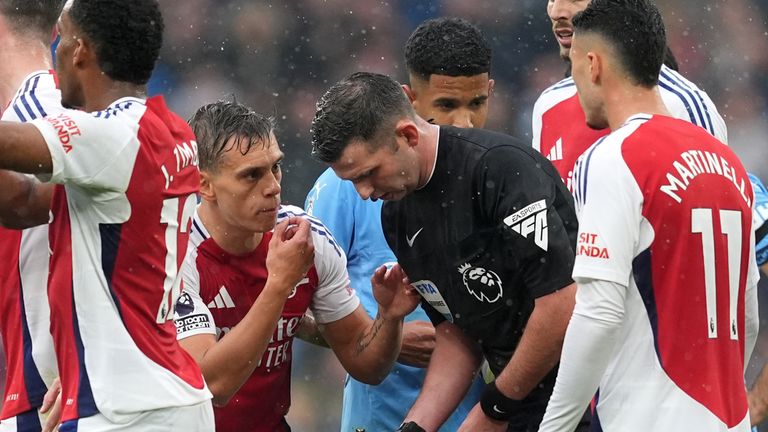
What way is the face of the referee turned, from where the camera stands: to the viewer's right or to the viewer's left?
to the viewer's left

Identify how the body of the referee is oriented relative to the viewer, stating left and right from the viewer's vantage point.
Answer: facing the viewer and to the left of the viewer
